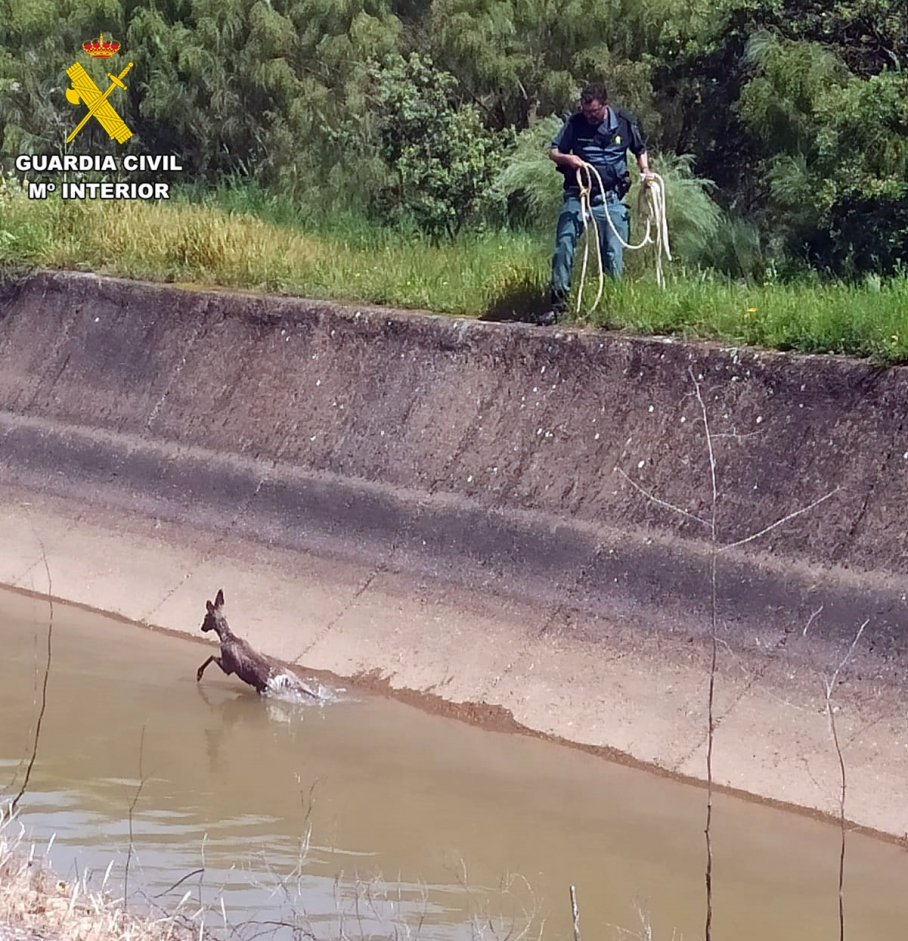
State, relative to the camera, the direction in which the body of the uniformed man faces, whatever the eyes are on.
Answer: toward the camera

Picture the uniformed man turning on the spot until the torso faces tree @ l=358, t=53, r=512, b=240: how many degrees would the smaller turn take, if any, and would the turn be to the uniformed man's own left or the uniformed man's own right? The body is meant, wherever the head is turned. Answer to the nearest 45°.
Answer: approximately 180°

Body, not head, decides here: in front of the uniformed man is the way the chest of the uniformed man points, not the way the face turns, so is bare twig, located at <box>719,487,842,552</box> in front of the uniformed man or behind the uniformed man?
in front

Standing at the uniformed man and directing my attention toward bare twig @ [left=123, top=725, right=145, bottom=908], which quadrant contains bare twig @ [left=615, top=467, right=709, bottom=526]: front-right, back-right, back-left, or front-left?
front-left

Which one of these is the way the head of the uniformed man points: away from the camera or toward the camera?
toward the camera

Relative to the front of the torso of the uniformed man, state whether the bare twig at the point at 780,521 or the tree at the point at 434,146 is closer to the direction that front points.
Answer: the bare twig

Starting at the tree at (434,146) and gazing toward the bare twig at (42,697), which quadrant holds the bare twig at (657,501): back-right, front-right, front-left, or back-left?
front-left

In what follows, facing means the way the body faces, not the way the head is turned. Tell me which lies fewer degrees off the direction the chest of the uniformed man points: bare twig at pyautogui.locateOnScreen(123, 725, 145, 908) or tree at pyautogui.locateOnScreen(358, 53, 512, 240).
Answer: the bare twig

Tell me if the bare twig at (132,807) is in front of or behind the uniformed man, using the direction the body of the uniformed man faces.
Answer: in front

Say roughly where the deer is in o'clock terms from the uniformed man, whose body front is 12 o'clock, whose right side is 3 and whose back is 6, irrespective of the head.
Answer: The deer is roughly at 1 o'clock from the uniformed man.
